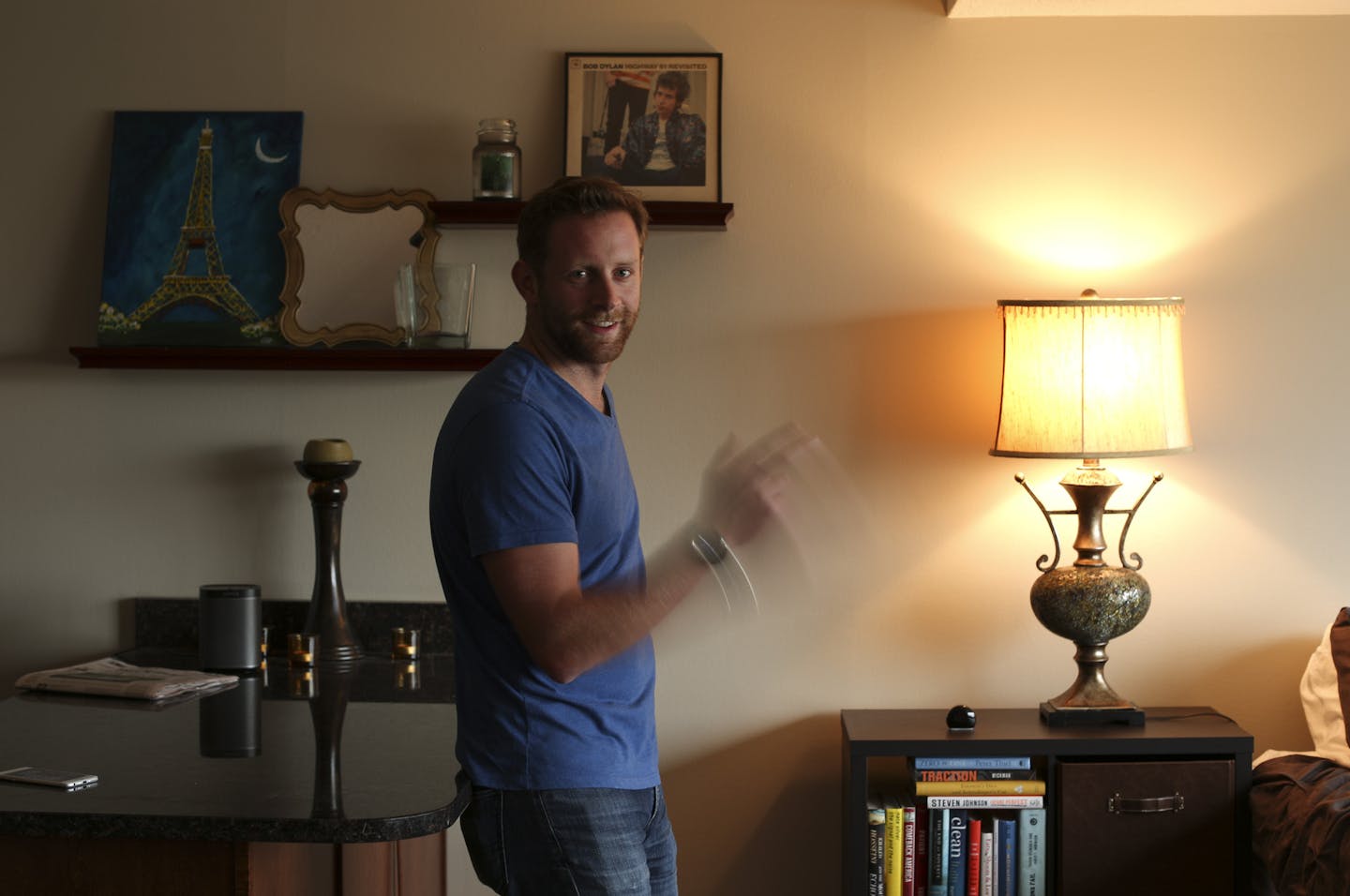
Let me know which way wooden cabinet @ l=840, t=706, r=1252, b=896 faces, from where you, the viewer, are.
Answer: facing the viewer

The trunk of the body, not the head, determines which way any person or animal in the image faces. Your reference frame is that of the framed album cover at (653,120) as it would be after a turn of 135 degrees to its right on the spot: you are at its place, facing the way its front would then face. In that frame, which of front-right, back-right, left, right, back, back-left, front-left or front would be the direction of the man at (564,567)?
back-left

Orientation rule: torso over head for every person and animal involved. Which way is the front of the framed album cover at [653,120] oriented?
toward the camera

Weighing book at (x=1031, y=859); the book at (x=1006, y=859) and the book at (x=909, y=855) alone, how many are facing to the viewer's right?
3

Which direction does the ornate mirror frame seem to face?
toward the camera

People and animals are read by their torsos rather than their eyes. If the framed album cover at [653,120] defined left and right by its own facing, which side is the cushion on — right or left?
on its left

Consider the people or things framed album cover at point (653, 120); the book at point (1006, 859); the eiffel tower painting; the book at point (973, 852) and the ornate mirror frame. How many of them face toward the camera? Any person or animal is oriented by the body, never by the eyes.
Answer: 3
